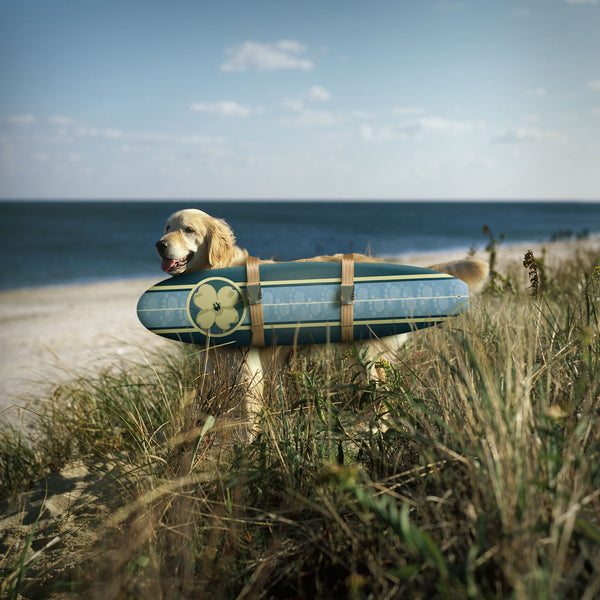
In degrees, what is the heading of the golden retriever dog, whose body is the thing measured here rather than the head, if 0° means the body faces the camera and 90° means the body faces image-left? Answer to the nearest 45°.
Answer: approximately 90°
